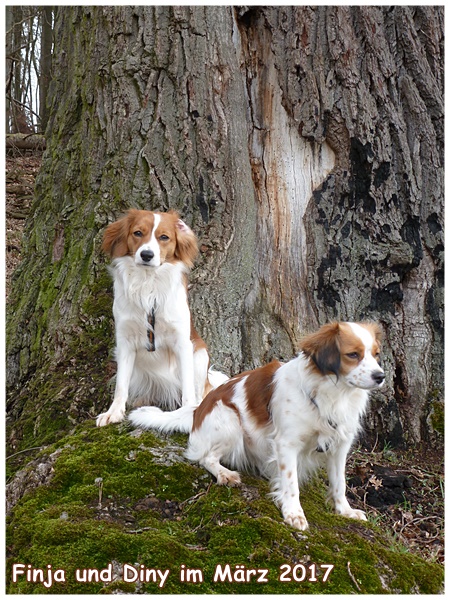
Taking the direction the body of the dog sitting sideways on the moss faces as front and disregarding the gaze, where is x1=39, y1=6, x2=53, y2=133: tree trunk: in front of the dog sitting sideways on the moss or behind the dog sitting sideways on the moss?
behind

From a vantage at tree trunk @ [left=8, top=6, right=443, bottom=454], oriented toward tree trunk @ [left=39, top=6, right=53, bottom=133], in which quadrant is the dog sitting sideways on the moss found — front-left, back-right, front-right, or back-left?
back-left

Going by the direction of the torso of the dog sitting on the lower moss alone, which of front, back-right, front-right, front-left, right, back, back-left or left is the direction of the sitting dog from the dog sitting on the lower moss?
back

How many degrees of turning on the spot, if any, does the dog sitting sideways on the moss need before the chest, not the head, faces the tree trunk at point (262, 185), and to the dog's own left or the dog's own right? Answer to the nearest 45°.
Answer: approximately 135° to the dog's own left
